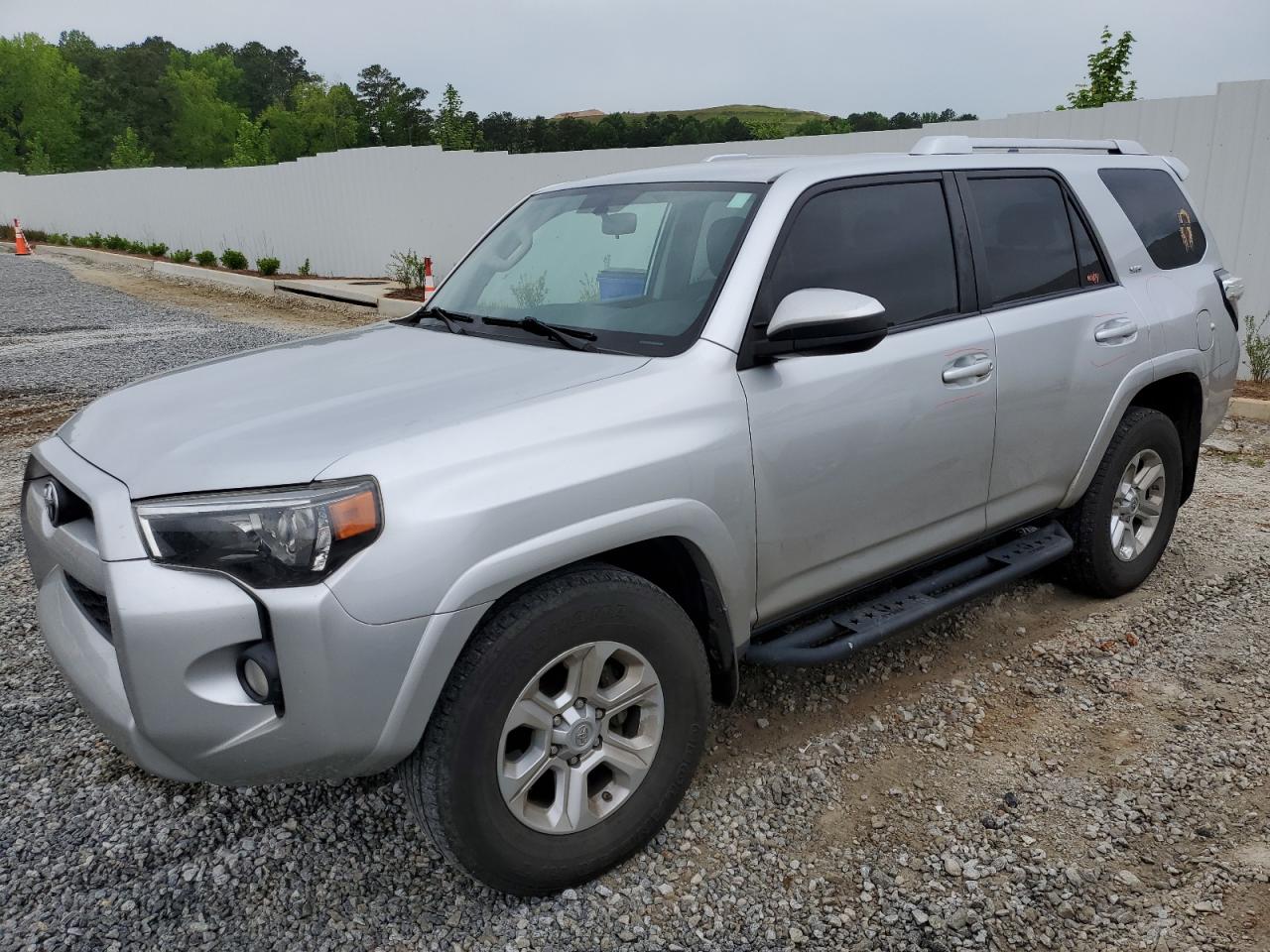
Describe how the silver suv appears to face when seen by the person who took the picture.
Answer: facing the viewer and to the left of the viewer

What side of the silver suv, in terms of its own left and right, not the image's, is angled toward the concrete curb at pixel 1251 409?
back

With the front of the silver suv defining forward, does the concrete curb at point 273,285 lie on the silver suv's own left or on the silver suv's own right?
on the silver suv's own right

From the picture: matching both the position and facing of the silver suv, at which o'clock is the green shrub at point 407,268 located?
The green shrub is roughly at 4 o'clock from the silver suv.

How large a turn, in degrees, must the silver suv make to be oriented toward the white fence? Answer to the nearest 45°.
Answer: approximately 135° to its right

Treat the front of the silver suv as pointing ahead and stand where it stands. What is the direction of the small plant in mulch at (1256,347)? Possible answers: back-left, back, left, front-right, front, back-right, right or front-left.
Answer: back

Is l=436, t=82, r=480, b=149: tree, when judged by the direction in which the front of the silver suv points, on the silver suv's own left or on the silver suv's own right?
on the silver suv's own right

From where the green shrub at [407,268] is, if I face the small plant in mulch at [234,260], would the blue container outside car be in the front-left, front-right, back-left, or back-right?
back-left
